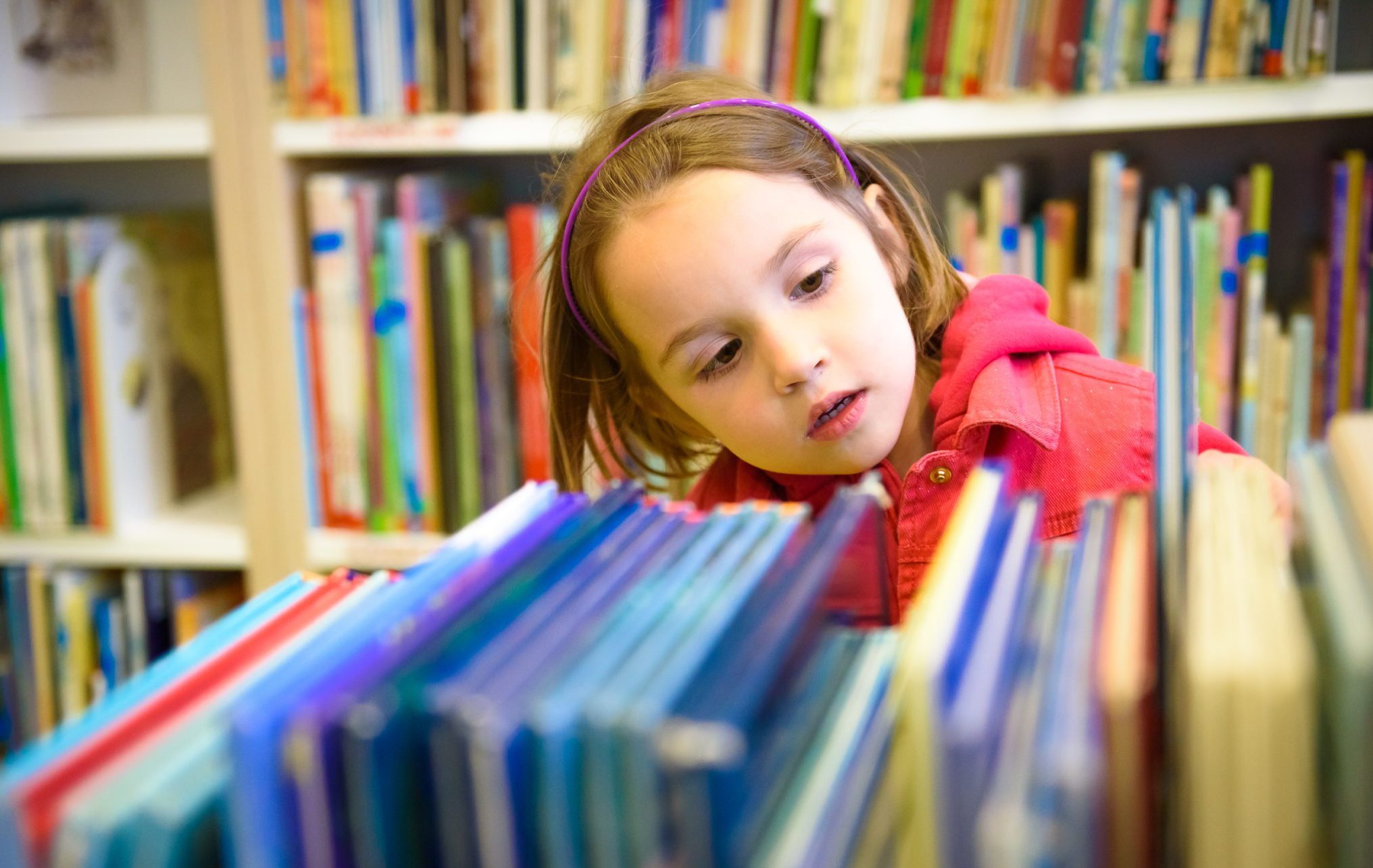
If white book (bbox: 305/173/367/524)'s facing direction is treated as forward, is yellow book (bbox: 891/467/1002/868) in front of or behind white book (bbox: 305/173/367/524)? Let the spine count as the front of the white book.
in front

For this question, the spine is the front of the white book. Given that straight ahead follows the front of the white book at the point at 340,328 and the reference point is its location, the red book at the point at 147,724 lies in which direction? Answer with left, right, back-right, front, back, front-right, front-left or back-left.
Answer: front

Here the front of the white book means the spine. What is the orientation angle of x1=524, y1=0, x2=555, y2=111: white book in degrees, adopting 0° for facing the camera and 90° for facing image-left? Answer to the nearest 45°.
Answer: approximately 0°

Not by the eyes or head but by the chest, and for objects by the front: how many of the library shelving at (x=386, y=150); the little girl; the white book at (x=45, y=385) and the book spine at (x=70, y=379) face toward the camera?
4

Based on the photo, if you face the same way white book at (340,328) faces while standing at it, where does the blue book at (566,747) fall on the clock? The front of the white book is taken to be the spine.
The blue book is roughly at 12 o'clock from the white book.

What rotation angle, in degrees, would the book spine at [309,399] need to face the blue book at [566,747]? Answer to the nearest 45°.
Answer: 0° — it already faces it

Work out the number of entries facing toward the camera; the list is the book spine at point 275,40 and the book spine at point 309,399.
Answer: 2

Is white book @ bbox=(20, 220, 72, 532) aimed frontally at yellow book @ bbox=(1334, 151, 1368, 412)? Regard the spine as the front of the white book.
no

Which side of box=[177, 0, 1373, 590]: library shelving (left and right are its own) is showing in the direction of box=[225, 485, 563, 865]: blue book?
front

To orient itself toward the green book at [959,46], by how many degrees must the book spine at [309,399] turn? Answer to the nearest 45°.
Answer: approximately 45° to its left

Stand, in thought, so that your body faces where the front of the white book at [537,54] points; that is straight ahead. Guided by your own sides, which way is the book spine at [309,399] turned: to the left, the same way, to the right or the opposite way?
the same way

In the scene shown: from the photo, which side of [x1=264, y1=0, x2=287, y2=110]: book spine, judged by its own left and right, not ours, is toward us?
front
